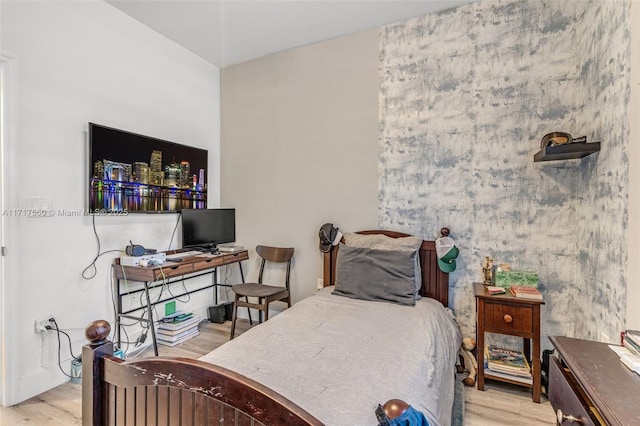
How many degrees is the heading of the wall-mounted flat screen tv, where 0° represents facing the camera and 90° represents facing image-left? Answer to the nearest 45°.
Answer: approximately 315°

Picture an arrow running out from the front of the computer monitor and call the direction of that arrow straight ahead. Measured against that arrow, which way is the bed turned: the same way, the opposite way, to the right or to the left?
to the right

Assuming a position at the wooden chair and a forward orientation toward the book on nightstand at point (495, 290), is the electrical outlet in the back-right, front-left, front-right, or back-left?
back-right

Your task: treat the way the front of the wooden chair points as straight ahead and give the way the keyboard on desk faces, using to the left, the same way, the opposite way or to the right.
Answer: to the left

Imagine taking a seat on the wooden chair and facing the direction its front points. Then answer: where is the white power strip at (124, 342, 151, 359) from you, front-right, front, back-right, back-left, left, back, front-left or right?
front-right

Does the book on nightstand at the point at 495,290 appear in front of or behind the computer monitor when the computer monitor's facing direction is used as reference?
in front

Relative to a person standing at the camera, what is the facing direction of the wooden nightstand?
facing the viewer and to the left of the viewer

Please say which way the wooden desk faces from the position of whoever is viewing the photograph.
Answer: facing the viewer and to the right of the viewer

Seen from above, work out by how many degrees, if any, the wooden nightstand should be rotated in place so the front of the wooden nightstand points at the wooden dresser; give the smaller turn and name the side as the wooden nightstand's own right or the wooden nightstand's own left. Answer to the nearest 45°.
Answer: approximately 45° to the wooden nightstand's own left

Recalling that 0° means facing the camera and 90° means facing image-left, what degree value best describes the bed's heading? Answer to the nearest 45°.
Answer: approximately 45°

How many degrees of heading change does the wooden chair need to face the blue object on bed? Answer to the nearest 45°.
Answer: approximately 45° to its left

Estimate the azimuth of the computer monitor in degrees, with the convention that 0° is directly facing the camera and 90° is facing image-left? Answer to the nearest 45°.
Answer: approximately 315°
